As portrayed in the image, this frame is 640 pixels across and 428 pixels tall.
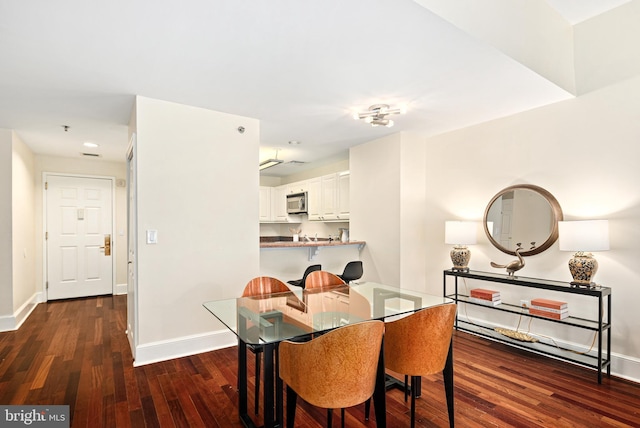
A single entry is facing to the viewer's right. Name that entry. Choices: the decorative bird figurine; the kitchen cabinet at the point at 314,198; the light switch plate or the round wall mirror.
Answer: the decorative bird figurine

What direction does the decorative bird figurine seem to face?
to the viewer's right

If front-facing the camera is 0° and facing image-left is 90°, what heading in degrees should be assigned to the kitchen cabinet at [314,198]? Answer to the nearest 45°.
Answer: approximately 45°

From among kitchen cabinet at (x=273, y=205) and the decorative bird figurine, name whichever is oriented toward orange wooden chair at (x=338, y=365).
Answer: the kitchen cabinet

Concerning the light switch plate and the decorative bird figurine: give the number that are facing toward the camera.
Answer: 1

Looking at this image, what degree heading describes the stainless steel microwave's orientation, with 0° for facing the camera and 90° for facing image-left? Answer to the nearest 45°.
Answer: approximately 45°

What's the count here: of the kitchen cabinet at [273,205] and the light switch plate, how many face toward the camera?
2

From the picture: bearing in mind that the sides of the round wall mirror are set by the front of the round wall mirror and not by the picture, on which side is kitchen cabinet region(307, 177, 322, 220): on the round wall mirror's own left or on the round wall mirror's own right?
on the round wall mirror's own right

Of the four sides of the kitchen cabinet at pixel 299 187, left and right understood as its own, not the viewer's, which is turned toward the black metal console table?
left

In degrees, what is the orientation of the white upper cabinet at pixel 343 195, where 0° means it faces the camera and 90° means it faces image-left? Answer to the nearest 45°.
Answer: approximately 45°

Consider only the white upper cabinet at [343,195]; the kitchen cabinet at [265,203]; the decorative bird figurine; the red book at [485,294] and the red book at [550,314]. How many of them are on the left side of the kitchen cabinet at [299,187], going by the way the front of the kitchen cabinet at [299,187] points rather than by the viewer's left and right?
4

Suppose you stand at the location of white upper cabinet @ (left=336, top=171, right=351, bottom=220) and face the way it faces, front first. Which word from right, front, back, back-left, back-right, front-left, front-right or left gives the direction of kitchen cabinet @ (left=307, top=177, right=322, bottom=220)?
right

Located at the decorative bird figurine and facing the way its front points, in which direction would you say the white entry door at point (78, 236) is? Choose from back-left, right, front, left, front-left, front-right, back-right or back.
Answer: back

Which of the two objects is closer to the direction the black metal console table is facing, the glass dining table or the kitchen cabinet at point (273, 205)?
the glass dining table

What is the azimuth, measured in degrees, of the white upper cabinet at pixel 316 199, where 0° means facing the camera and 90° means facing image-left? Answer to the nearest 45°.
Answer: approximately 45°
